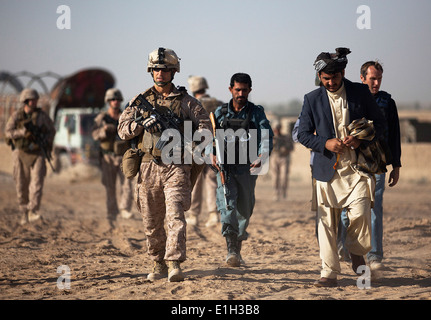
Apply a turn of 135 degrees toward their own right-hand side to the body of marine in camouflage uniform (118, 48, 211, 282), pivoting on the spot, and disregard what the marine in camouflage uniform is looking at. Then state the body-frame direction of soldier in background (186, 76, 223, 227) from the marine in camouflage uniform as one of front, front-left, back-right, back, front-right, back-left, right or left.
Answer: front-right

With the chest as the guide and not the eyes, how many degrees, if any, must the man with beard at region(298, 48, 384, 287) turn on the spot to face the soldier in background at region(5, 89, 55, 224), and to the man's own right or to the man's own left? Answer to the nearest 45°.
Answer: approximately 135° to the man's own right

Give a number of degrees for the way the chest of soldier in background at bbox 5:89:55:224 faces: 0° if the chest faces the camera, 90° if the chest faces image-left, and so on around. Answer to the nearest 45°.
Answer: approximately 0°

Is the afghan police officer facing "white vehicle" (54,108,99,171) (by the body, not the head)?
no

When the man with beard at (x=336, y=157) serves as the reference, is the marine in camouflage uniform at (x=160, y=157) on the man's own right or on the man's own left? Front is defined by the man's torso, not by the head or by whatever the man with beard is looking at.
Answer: on the man's own right

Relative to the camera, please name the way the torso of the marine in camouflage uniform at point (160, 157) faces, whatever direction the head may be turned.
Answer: toward the camera

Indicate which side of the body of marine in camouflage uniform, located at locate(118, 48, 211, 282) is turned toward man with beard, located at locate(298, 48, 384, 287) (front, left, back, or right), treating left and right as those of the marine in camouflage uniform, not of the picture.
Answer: left

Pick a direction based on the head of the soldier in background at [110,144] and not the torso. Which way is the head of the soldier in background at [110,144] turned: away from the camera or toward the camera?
toward the camera

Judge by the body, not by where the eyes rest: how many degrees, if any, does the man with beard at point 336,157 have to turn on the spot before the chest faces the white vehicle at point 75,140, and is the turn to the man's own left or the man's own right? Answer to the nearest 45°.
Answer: approximately 135° to the man's own right

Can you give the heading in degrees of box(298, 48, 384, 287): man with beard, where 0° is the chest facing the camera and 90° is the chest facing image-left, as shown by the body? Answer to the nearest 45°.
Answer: approximately 0°

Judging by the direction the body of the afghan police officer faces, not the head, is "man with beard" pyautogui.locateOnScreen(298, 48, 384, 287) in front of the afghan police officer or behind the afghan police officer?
in front

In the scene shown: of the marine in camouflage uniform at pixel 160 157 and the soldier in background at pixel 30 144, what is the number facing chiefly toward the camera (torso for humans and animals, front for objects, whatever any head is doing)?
2

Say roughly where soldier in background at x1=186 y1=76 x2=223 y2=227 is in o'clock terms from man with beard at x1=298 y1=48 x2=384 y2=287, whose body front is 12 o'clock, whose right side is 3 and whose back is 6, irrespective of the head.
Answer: The soldier in background is roughly at 5 o'clock from the man with beard.

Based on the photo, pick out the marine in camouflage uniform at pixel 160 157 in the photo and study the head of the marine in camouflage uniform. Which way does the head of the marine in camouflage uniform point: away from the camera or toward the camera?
toward the camera

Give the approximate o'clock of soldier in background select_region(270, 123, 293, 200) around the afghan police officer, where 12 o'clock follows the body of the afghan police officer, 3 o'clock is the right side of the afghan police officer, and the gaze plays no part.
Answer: The soldier in background is roughly at 6 o'clock from the afghan police officer.

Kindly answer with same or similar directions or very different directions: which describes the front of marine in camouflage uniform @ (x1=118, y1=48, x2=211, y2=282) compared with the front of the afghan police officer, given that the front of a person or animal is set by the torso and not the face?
same or similar directions

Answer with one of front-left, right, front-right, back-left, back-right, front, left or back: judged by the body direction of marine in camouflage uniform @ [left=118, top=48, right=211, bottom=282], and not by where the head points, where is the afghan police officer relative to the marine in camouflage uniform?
back-left

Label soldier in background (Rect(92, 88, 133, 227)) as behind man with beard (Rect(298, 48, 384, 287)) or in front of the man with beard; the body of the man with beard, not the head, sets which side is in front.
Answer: behind

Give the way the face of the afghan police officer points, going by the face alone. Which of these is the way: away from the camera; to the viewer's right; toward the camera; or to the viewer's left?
toward the camera

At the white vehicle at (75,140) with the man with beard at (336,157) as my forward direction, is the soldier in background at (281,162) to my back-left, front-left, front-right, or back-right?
front-left

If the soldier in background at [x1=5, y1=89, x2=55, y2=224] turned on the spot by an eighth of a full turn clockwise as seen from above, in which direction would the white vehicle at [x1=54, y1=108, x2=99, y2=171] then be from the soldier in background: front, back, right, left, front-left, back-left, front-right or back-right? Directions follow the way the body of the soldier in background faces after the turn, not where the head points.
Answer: back-right

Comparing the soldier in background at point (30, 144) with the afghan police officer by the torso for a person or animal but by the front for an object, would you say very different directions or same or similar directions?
same or similar directions

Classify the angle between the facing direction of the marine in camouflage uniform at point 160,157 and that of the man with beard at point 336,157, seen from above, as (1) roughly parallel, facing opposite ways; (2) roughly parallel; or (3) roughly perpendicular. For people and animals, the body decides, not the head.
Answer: roughly parallel

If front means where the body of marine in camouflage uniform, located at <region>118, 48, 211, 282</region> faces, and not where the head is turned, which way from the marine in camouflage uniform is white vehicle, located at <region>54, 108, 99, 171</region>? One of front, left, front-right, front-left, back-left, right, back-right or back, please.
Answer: back
